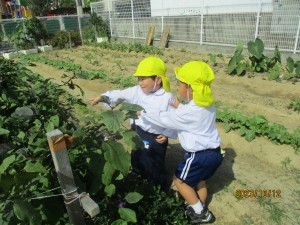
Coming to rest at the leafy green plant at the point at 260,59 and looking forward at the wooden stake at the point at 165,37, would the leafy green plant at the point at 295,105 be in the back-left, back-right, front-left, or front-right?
back-left

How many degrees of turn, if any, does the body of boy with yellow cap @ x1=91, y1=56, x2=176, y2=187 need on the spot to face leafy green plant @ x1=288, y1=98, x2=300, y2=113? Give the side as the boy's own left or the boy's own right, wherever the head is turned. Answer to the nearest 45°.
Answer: approximately 180°

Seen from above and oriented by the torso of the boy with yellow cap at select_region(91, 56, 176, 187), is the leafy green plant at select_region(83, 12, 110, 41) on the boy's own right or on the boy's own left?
on the boy's own right

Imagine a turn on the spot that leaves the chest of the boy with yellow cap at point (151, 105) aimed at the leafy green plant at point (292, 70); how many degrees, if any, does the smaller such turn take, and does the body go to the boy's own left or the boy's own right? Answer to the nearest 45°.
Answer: approximately 180°

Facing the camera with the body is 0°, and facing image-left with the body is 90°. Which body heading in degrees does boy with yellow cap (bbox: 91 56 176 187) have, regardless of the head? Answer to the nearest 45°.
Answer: approximately 45°

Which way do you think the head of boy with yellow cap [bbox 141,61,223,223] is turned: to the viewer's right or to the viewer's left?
to the viewer's left

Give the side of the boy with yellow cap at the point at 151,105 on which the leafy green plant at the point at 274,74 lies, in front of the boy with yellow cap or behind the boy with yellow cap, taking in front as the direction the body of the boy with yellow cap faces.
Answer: behind

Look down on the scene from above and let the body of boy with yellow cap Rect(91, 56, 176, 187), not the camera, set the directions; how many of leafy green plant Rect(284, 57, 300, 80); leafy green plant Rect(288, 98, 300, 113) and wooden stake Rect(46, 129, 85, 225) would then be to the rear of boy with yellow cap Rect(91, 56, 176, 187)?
2

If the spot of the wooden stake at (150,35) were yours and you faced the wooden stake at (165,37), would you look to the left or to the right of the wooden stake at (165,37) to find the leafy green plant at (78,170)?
right

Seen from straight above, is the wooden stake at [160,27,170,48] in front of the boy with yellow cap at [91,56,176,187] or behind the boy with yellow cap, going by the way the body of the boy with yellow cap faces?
behind

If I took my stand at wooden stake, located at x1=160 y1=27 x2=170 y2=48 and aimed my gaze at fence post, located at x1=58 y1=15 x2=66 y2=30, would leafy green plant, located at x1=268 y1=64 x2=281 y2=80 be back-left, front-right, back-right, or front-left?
back-left

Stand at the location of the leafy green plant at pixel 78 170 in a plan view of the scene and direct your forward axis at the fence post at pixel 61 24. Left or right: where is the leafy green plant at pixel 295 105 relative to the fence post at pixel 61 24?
right

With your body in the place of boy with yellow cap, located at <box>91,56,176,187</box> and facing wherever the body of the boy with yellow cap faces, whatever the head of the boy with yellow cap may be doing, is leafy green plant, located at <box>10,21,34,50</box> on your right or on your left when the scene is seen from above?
on your right
